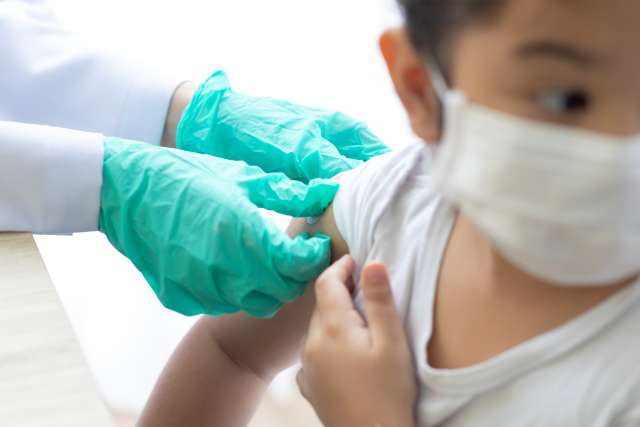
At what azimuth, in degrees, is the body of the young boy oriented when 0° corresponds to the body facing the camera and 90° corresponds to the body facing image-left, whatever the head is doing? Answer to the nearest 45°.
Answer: approximately 0°

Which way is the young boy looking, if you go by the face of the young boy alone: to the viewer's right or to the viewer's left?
to the viewer's right
